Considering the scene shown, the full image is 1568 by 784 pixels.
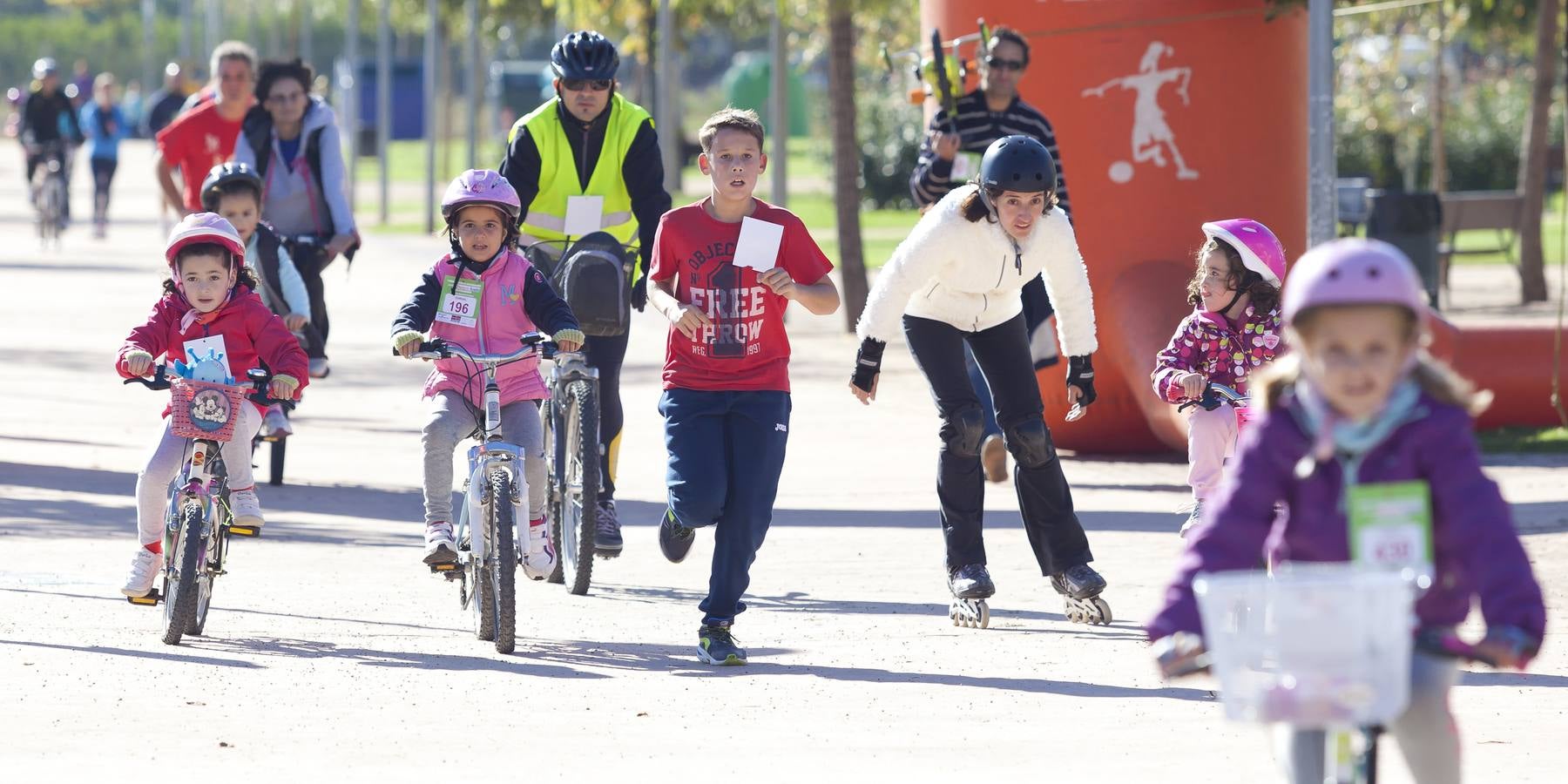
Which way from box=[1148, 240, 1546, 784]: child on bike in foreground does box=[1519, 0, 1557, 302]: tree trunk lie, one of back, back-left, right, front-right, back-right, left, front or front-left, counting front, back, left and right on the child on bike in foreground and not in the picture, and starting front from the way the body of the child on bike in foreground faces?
back

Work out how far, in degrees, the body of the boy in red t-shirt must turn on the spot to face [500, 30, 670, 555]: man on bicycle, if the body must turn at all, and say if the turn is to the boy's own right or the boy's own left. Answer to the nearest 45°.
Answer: approximately 180°

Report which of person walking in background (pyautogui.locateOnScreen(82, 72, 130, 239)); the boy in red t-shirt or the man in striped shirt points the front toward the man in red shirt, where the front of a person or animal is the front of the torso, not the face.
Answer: the person walking in background

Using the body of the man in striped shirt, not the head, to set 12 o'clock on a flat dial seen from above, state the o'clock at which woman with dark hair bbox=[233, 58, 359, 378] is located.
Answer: The woman with dark hair is roughly at 3 o'clock from the man in striped shirt.

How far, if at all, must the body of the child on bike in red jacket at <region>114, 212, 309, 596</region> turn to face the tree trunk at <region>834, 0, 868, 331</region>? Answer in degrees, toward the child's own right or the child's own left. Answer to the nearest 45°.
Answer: approximately 135° to the child's own left

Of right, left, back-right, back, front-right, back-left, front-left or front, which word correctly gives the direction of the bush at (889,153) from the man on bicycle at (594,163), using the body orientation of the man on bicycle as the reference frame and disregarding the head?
back

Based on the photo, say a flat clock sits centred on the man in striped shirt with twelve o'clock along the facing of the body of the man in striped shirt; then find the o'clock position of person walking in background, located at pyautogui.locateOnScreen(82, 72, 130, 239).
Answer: The person walking in background is roughly at 5 o'clock from the man in striped shirt.

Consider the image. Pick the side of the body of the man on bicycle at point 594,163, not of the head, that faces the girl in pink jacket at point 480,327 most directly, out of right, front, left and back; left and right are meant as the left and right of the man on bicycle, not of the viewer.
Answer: front
